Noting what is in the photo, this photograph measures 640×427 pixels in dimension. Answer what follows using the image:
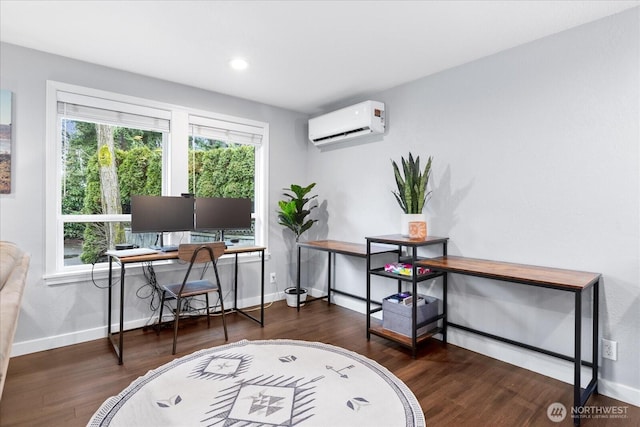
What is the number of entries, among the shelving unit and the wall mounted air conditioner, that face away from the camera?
0

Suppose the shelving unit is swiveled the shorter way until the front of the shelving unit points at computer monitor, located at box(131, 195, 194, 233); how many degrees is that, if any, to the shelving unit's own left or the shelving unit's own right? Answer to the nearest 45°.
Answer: approximately 45° to the shelving unit's own right

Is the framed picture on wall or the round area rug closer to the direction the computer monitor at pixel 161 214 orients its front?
the round area rug

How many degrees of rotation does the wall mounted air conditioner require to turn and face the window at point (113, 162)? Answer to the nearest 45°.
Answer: approximately 45° to its right

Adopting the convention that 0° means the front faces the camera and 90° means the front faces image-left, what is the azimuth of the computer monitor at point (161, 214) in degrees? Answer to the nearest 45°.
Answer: approximately 0°

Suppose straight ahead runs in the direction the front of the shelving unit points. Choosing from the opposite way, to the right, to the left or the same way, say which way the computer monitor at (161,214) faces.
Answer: to the left

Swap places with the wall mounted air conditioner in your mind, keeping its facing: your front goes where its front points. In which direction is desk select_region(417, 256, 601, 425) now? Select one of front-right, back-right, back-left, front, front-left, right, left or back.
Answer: left

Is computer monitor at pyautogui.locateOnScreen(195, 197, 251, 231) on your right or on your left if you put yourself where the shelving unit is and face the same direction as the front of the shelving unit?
on your right

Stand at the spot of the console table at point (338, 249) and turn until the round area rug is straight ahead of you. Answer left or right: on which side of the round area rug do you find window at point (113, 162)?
right

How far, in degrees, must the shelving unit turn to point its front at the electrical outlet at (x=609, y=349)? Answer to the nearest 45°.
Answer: approximately 135° to its left

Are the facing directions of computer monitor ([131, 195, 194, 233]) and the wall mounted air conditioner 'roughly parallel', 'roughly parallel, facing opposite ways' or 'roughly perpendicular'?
roughly perpendicular

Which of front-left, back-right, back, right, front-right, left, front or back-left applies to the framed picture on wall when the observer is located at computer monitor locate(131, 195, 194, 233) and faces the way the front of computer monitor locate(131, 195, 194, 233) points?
right

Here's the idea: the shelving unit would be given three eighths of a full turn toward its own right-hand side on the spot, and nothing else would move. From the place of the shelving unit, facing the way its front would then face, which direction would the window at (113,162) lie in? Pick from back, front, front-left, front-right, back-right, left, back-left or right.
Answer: left

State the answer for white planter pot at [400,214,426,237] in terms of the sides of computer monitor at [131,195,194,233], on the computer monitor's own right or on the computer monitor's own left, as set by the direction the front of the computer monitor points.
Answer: on the computer monitor's own left
